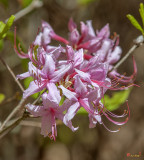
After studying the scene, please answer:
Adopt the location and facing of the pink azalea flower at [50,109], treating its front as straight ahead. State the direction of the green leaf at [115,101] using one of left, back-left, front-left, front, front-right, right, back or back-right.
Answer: back-left

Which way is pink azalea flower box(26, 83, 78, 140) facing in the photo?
toward the camera
